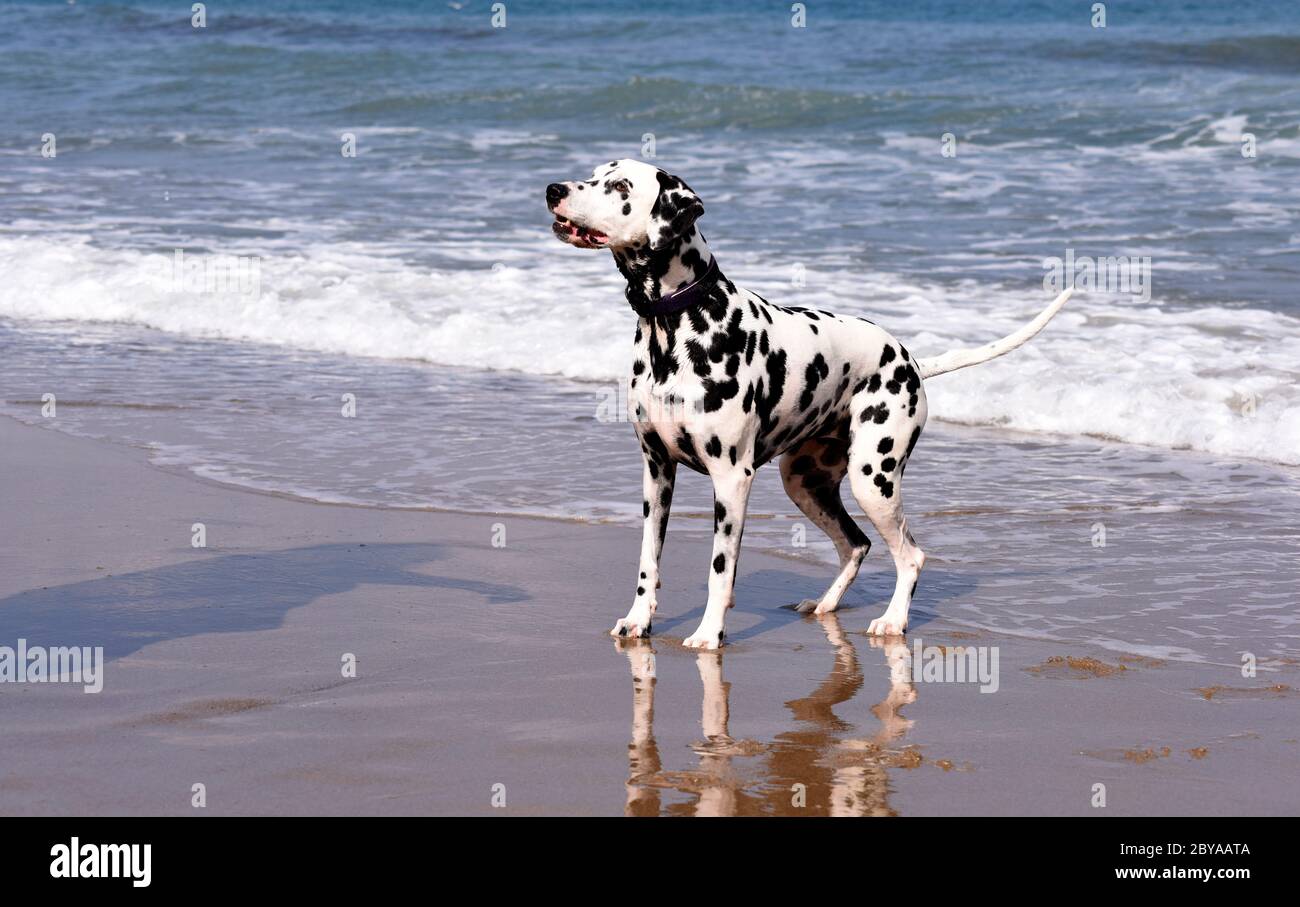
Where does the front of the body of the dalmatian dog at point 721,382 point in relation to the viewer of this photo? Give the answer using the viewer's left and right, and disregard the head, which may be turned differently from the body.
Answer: facing the viewer and to the left of the viewer
